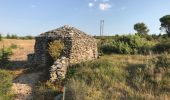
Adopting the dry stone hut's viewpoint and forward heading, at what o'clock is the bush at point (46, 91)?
The bush is roughly at 11 o'clock from the dry stone hut.

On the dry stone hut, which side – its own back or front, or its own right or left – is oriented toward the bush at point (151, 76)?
left

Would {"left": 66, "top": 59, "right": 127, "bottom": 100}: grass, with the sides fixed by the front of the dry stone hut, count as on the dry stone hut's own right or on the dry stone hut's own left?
on the dry stone hut's own left

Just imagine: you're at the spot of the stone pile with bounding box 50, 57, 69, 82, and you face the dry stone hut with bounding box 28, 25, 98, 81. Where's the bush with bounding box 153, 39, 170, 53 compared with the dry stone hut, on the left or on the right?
right

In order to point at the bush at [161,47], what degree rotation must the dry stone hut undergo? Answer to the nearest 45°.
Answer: approximately 135° to its left

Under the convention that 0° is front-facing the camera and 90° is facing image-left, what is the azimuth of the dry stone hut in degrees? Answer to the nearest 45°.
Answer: approximately 45°

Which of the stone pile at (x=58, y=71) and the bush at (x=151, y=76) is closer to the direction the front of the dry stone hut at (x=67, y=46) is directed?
the stone pile

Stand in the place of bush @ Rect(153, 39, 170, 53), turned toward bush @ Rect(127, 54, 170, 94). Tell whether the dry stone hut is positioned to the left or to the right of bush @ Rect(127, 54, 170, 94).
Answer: right
